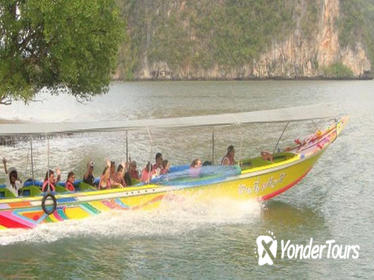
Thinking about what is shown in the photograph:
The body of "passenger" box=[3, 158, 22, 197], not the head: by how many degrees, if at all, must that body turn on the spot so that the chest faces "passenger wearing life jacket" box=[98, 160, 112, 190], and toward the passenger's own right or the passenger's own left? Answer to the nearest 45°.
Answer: approximately 45° to the passenger's own left

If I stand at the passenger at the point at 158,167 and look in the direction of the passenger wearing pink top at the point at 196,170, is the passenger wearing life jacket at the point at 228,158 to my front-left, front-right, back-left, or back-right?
front-left

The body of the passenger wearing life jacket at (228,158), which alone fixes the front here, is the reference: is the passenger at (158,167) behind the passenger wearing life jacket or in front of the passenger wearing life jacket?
behind

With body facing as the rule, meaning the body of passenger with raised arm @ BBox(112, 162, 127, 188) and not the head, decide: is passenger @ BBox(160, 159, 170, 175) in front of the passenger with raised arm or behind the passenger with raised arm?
in front

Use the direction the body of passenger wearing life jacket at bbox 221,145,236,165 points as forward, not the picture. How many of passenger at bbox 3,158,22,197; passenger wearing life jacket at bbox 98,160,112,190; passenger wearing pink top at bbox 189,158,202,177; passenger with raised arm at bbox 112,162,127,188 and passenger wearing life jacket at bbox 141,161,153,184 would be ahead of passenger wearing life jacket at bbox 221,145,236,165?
0

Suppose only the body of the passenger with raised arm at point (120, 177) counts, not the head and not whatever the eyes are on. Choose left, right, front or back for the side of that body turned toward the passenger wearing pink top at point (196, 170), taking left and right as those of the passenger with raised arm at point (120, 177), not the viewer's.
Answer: front

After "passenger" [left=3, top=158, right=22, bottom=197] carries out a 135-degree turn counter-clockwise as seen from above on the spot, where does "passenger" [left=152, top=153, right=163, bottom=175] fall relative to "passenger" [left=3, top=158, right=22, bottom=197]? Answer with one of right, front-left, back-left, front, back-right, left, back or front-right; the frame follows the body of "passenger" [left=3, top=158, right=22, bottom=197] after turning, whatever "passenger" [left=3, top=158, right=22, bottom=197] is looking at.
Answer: right

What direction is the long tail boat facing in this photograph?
to the viewer's right

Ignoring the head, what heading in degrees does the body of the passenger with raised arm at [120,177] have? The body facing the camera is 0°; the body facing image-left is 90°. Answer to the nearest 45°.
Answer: approximately 270°

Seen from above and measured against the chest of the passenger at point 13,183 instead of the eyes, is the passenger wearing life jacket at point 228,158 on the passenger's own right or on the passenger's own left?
on the passenger's own left

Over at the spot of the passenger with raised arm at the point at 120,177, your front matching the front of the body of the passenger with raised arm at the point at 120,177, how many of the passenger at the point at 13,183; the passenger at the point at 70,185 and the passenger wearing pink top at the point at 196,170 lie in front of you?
1

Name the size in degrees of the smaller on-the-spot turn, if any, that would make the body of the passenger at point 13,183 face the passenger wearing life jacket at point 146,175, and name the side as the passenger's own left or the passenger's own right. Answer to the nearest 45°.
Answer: approximately 45° to the passenger's own left

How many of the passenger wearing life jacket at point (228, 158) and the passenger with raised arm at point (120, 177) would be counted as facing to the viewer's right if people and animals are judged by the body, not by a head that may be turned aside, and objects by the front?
2

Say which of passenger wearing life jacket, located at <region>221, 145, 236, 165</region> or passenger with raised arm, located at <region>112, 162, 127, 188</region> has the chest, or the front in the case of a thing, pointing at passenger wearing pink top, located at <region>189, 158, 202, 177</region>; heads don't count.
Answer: passenger with raised arm, located at <region>112, 162, 127, 188</region>

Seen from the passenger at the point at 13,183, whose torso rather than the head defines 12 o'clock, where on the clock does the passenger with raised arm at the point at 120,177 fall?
The passenger with raised arm is roughly at 11 o'clock from the passenger.

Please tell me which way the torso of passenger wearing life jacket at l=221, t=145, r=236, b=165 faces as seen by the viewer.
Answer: to the viewer's right

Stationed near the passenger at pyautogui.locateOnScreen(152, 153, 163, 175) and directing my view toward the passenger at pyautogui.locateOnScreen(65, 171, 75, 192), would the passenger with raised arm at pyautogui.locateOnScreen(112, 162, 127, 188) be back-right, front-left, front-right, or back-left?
front-left
